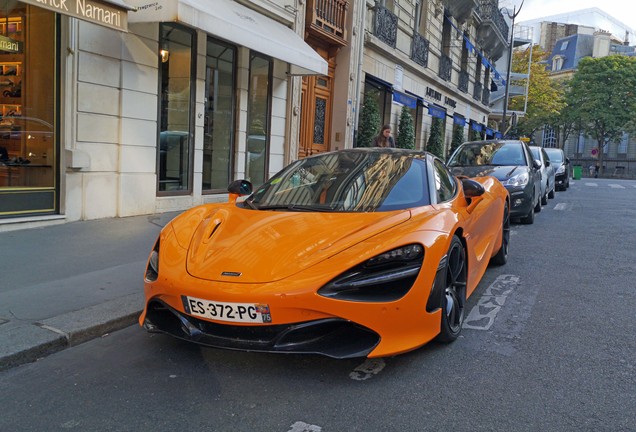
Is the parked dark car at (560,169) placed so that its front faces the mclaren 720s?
yes

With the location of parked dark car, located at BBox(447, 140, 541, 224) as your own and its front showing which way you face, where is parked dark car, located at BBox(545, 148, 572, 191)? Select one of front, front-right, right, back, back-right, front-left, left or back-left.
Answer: back

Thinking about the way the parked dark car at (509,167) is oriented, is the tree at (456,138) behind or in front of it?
behind

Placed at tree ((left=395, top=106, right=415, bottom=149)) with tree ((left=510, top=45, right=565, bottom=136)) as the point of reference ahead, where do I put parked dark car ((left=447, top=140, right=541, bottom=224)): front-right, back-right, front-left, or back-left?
back-right

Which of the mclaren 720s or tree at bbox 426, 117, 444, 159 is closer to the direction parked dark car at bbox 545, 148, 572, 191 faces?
the mclaren 720s

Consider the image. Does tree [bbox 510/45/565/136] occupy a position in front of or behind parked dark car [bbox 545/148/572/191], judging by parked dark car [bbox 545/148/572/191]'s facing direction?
behind

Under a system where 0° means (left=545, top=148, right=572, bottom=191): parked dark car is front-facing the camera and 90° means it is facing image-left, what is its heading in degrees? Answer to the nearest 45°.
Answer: approximately 0°

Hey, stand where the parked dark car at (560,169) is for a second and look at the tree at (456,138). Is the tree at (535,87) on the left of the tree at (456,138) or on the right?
right

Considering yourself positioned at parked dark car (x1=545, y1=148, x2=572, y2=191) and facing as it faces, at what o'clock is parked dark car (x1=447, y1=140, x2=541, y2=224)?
parked dark car (x1=447, y1=140, x2=541, y2=224) is roughly at 12 o'clock from parked dark car (x1=545, y1=148, x2=572, y2=191).

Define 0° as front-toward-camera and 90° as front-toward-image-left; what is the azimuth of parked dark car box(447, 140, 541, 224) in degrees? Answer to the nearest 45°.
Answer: approximately 0°

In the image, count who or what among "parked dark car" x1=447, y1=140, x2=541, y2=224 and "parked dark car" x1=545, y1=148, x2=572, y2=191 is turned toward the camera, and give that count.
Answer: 2
